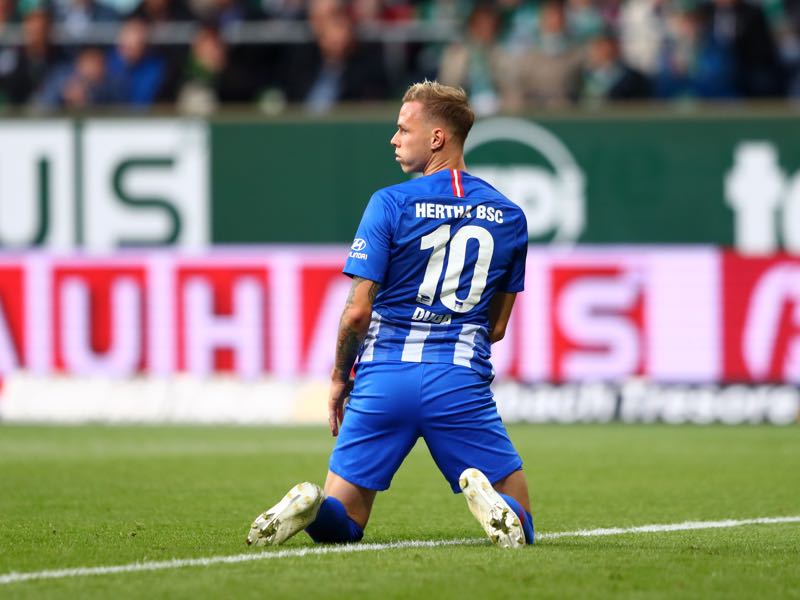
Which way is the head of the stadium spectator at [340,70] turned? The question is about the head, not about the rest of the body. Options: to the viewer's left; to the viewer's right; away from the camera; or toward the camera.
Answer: toward the camera

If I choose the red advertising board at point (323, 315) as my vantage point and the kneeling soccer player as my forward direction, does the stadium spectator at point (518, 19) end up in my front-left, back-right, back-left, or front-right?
back-left

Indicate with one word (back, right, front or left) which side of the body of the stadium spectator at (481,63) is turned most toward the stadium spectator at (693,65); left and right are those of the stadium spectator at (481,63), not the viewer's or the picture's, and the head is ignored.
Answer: left

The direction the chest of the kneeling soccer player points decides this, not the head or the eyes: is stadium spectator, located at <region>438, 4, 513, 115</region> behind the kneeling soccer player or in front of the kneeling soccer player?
in front

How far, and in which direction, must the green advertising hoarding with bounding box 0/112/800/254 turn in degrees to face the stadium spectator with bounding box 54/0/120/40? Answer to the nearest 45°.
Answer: approximately 135° to its right

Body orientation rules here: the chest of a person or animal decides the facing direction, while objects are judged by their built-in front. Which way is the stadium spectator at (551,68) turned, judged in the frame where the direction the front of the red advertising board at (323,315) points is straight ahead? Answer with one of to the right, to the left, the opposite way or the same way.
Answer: the same way

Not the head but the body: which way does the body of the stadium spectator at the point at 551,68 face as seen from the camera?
toward the camera

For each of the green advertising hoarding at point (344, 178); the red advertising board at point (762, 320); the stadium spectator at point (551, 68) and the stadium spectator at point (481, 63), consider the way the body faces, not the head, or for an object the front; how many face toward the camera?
4

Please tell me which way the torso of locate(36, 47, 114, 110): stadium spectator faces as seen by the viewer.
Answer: toward the camera

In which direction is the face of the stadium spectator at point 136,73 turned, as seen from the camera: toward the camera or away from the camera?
toward the camera

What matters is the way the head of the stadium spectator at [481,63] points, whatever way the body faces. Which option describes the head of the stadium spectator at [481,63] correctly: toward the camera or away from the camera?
toward the camera

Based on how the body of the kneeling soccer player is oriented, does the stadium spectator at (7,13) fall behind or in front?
in front

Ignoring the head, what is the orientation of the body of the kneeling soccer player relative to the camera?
away from the camera

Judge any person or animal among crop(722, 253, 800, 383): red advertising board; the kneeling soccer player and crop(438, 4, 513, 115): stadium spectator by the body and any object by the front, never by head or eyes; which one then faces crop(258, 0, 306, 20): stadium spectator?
the kneeling soccer player
